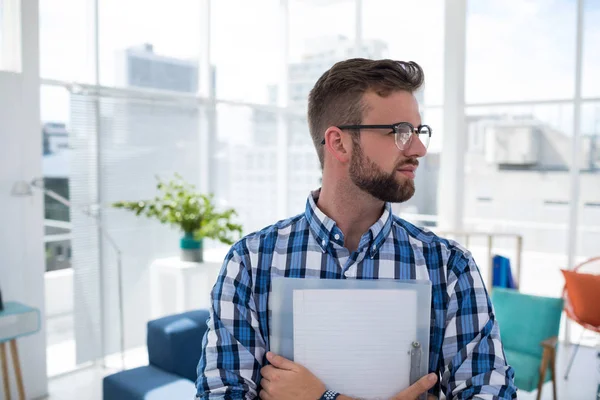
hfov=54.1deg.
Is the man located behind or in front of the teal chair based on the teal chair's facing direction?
in front

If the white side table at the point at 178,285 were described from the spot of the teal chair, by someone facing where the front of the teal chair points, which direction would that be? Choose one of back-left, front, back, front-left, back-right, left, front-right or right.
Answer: front-right

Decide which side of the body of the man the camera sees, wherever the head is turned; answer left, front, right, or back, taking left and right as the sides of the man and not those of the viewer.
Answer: front

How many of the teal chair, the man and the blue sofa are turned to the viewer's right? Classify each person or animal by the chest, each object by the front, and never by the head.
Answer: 0

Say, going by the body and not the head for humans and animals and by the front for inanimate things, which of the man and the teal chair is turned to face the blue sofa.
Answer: the teal chair

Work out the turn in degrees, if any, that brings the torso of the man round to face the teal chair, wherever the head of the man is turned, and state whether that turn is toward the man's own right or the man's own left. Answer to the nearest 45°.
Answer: approximately 135° to the man's own left

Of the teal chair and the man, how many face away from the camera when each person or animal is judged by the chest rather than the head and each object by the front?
0

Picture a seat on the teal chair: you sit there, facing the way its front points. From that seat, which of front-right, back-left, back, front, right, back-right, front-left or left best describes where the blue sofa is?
front

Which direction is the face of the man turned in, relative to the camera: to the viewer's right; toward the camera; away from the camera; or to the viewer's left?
to the viewer's right

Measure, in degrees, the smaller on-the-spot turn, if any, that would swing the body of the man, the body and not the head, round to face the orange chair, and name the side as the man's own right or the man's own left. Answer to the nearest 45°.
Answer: approximately 135° to the man's own left

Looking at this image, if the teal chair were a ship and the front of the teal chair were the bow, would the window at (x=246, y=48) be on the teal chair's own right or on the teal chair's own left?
on the teal chair's own right

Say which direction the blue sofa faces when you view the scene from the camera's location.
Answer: facing the viewer and to the left of the viewer
